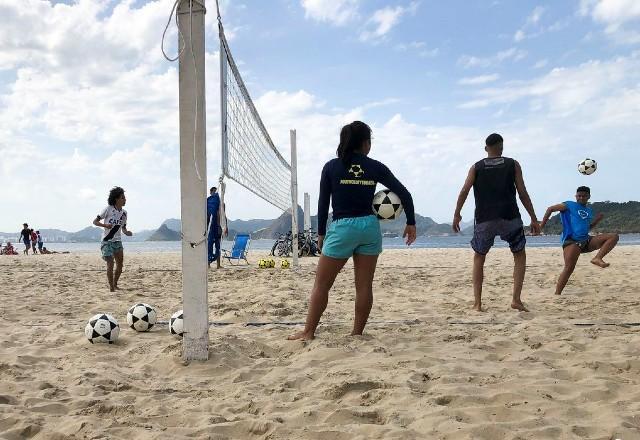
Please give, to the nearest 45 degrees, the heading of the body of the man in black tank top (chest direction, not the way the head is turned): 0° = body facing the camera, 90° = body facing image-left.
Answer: approximately 180°

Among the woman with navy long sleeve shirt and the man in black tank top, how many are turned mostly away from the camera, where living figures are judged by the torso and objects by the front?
2

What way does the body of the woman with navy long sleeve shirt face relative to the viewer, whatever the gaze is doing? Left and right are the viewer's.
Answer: facing away from the viewer

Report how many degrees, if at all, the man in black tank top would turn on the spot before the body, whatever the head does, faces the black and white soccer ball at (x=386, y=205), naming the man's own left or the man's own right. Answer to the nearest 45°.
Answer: approximately 135° to the man's own left

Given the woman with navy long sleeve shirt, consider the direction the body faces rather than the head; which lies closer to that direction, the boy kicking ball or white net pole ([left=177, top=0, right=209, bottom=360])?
the boy kicking ball

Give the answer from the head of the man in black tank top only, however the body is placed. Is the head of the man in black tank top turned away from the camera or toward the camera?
away from the camera
